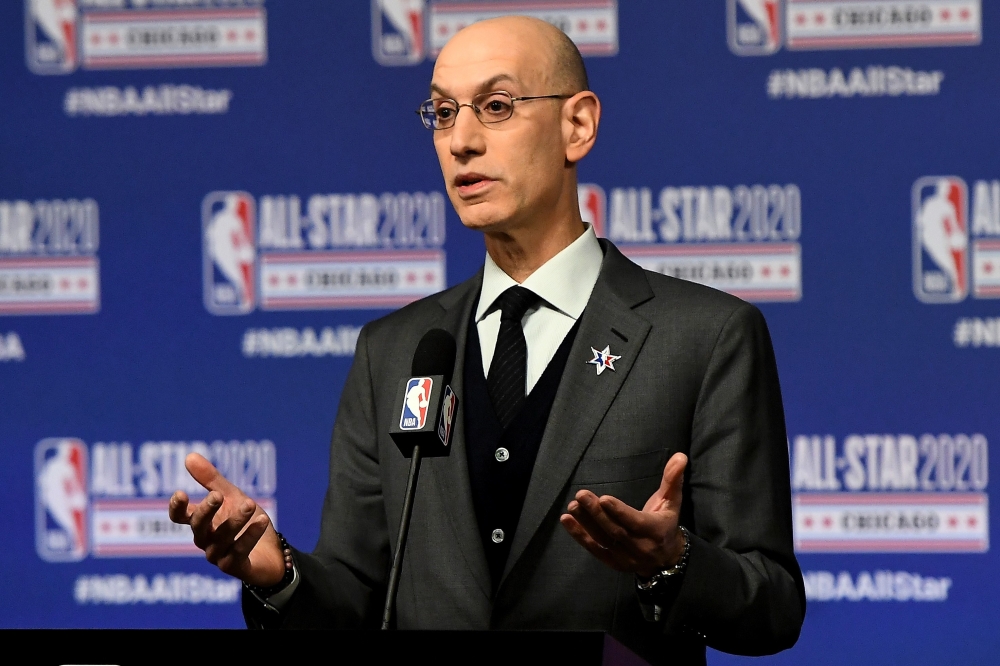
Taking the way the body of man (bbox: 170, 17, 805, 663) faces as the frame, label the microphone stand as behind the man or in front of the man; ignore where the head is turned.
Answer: in front

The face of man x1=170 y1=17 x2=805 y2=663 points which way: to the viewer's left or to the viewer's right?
to the viewer's left

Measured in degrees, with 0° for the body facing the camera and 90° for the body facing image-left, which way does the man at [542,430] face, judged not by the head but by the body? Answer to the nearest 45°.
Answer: approximately 45°
